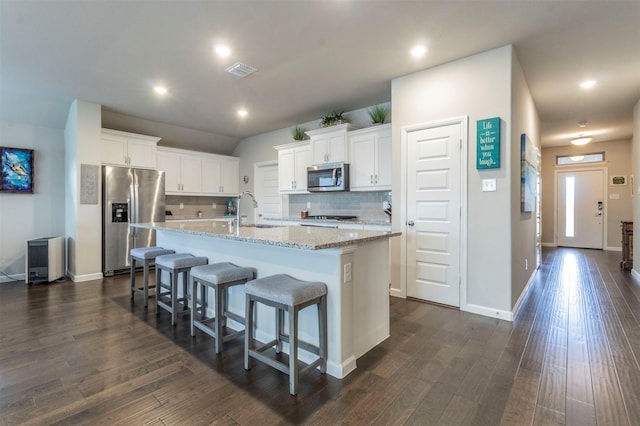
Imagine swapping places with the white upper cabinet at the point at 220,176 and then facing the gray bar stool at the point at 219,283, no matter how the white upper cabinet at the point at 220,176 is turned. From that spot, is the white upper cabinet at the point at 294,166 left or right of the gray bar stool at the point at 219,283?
left

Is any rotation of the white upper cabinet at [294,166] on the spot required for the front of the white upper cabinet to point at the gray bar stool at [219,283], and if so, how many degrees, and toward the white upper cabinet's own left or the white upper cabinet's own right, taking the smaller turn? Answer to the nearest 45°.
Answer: approximately 45° to the white upper cabinet's own left

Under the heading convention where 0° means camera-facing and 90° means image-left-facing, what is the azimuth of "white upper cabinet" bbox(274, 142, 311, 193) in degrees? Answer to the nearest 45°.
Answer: approximately 45°

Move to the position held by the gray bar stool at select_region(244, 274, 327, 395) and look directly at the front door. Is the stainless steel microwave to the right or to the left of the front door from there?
left

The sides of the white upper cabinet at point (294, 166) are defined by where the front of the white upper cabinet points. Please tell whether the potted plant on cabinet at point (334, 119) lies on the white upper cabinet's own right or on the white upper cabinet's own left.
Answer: on the white upper cabinet's own left
